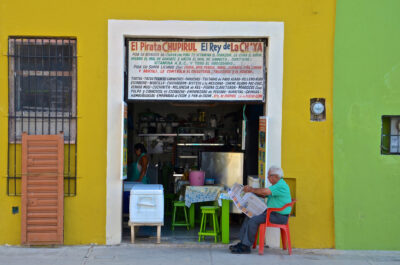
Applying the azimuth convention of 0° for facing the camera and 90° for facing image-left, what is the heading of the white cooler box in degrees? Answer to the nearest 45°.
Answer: approximately 0°

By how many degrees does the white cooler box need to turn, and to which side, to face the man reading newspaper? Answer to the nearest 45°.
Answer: approximately 90° to its left

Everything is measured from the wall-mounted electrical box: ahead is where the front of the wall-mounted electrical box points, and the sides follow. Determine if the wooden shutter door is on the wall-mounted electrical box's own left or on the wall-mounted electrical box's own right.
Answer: on the wall-mounted electrical box's own right

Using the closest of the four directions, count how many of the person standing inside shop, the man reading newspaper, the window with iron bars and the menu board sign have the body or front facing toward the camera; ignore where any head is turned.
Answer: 2

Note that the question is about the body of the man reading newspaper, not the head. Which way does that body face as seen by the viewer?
to the viewer's left

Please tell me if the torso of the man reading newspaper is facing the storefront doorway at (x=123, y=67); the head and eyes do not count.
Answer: yes

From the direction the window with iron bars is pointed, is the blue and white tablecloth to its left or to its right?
on its left

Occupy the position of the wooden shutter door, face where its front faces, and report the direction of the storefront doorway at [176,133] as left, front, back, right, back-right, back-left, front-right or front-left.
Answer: back-left

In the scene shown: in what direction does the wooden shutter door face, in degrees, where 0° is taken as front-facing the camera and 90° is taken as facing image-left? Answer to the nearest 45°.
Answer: approximately 0°
